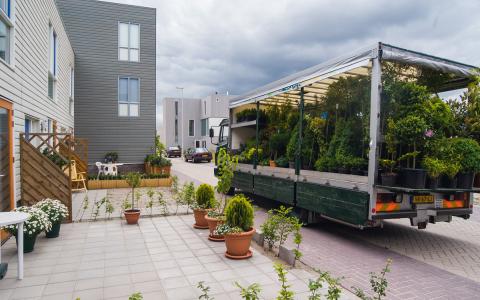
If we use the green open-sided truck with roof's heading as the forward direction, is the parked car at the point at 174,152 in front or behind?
in front

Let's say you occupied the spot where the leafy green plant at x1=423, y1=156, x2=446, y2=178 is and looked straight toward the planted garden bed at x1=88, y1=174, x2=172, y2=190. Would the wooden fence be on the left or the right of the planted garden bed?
left

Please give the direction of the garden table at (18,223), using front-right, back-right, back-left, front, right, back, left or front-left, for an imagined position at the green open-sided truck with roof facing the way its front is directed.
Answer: left

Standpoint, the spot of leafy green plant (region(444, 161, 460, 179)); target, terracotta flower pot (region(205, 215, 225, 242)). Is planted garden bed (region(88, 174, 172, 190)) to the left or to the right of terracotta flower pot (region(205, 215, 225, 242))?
right

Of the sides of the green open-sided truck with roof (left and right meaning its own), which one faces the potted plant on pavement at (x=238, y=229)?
left

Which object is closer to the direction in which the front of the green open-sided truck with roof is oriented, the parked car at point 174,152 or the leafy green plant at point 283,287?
the parked car

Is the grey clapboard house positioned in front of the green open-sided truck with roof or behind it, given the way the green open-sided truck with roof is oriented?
in front

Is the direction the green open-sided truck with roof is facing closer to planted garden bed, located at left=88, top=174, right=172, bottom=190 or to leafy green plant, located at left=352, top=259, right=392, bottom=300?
the planted garden bed

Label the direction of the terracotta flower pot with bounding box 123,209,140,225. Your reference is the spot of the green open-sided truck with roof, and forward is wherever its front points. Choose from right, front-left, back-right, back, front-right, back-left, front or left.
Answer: front-left

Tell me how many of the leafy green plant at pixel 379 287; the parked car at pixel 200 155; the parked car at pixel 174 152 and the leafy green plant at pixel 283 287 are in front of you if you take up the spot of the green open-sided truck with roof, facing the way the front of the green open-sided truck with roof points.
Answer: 2

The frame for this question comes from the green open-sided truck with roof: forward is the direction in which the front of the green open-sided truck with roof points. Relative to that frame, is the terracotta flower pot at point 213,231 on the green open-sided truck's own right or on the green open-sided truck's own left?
on the green open-sided truck's own left

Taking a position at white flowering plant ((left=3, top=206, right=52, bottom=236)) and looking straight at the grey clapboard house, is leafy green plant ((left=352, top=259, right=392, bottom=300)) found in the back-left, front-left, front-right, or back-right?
back-right

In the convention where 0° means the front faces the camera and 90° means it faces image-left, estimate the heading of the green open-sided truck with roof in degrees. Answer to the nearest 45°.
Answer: approximately 135°

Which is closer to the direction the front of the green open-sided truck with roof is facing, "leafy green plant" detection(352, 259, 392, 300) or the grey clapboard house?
the grey clapboard house
